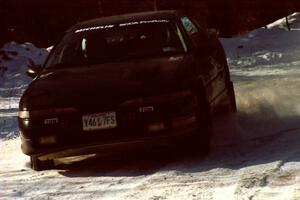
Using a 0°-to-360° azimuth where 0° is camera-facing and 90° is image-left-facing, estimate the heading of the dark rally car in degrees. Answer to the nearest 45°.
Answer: approximately 0°
